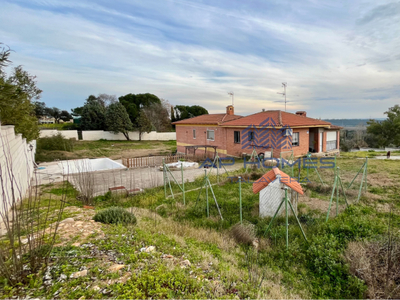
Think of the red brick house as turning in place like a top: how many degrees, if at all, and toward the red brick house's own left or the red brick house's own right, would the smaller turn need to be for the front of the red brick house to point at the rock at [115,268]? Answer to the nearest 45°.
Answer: approximately 45° to the red brick house's own right

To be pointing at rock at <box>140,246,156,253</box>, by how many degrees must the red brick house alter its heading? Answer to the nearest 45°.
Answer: approximately 45° to its right

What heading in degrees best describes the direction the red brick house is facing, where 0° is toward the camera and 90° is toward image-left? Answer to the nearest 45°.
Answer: approximately 315°

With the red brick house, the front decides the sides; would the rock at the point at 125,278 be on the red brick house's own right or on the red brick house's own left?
on the red brick house's own right

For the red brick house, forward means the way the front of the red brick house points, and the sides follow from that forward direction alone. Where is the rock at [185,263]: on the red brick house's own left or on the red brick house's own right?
on the red brick house's own right

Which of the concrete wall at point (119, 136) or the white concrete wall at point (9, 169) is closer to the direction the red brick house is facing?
the white concrete wall

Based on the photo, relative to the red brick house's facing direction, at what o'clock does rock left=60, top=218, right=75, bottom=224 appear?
The rock is roughly at 2 o'clock from the red brick house.
